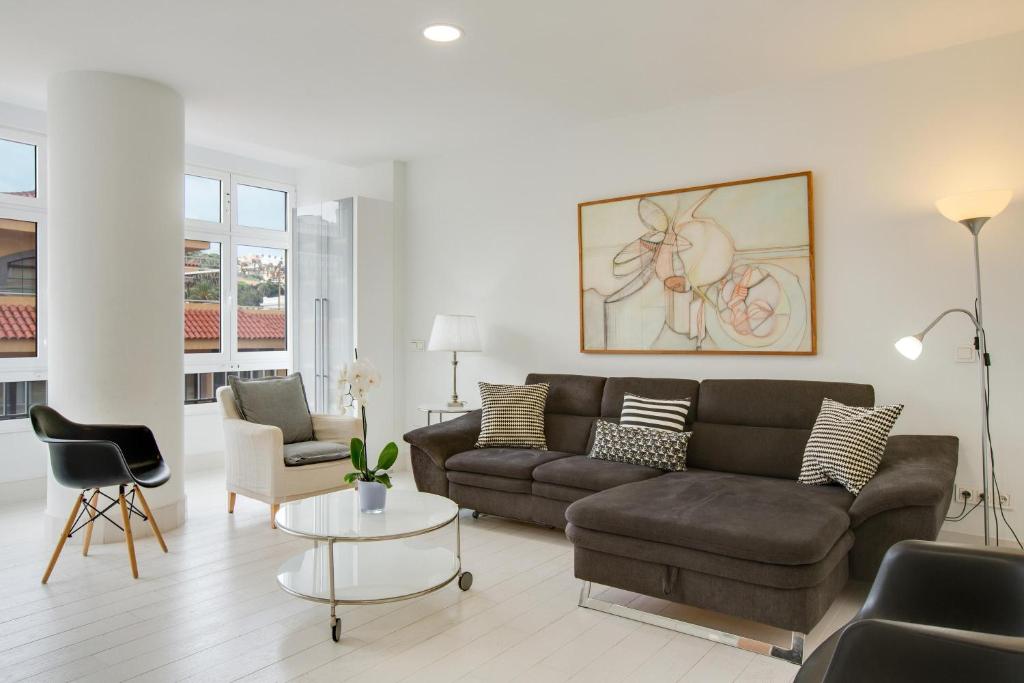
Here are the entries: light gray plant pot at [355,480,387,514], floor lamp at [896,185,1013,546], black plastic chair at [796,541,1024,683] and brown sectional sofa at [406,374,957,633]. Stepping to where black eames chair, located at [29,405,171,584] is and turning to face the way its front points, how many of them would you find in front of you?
4

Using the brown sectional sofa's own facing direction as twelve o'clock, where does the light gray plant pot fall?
The light gray plant pot is roughly at 1 o'clock from the brown sectional sofa.

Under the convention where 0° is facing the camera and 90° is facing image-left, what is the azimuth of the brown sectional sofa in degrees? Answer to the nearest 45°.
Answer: approximately 45°

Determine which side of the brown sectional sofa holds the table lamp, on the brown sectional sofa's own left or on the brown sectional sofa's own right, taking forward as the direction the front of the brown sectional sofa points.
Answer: on the brown sectional sofa's own right

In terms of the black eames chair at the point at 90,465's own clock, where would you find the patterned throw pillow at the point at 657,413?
The patterned throw pillow is roughly at 11 o'clock from the black eames chair.

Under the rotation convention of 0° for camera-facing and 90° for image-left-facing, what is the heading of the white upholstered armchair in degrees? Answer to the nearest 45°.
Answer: approximately 315°

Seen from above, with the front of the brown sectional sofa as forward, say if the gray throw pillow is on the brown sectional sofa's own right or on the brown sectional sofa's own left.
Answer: on the brown sectional sofa's own right

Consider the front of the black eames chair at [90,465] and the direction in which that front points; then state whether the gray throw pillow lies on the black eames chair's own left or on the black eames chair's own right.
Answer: on the black eames chair's own left

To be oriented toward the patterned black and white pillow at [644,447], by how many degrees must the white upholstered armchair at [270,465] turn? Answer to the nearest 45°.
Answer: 0° — it already faces it
